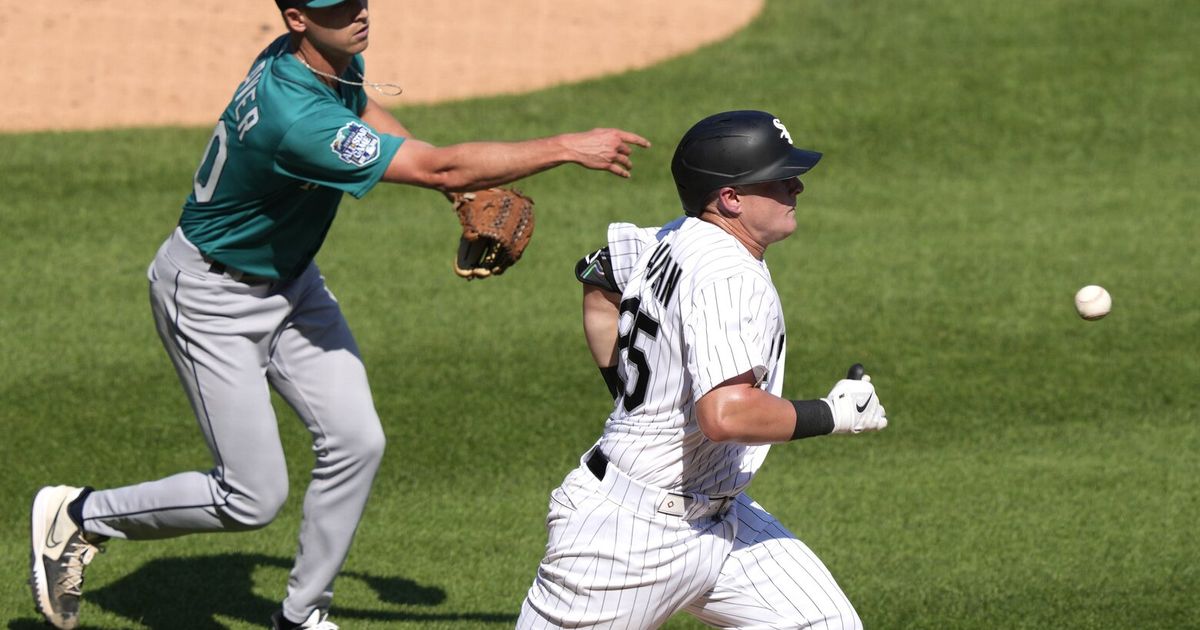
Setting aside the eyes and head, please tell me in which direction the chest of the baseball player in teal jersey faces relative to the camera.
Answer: to the viewer's right

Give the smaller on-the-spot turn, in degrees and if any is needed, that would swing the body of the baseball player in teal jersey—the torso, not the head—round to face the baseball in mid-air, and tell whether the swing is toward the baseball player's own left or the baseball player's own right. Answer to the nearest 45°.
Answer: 0° — they already face it
